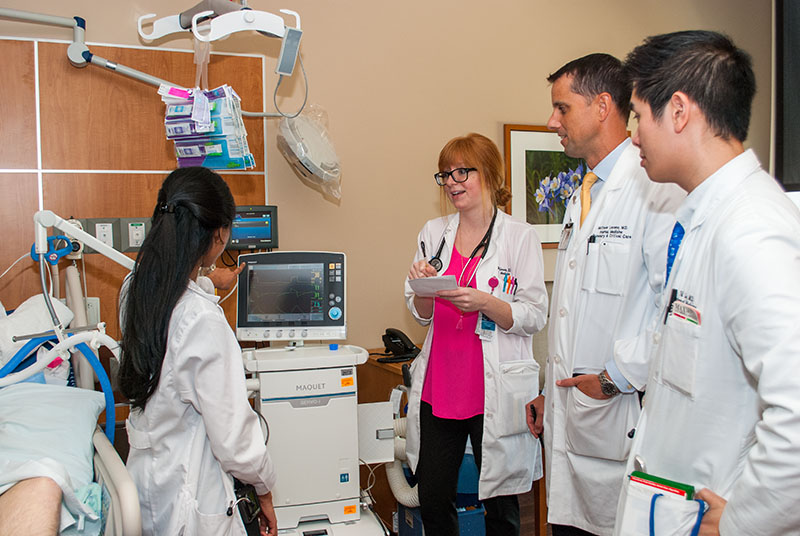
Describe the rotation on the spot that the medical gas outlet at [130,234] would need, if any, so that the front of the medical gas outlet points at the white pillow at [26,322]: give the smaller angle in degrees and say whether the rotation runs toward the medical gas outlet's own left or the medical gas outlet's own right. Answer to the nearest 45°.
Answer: approximately 45° to the medical gas outlet's own right

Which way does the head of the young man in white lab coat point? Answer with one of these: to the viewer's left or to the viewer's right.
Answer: to the viewer's left

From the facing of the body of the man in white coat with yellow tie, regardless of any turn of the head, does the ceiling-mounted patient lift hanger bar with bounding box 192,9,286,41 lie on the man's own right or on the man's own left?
on the man's own right

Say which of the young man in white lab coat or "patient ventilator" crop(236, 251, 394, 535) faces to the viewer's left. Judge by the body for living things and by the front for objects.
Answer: the young man in white lab coat

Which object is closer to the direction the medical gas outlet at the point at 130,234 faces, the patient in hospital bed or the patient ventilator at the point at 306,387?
the patient in hospital bed

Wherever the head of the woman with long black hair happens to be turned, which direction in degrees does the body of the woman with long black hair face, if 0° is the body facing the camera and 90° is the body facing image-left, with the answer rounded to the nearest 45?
approximately 225°

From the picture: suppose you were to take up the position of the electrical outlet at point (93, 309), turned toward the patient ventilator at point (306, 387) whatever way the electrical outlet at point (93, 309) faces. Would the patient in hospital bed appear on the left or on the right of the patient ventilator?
right

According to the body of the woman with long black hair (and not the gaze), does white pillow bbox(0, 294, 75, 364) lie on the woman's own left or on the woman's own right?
on the woman's own left

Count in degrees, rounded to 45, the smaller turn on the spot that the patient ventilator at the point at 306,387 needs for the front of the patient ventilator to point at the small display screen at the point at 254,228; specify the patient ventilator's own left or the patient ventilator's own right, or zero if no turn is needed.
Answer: approximately 180°

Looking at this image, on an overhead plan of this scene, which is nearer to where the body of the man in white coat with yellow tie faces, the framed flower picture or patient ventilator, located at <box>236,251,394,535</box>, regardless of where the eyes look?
the patient ventilator

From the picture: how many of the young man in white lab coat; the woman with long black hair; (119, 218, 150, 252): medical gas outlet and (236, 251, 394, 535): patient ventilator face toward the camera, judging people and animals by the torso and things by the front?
2
